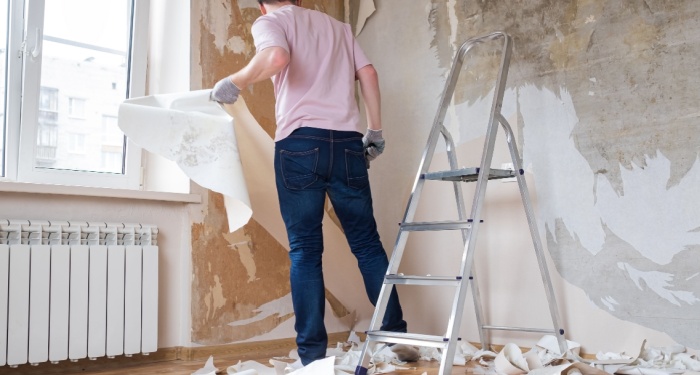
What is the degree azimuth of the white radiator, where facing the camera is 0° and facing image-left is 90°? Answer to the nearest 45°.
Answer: approximately 315°

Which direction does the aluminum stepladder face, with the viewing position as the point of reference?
facing the viewer and to the left of the viewer

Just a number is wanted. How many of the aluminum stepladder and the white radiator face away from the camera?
0

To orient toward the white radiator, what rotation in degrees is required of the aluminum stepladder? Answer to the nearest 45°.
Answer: approximately 45° to its right
